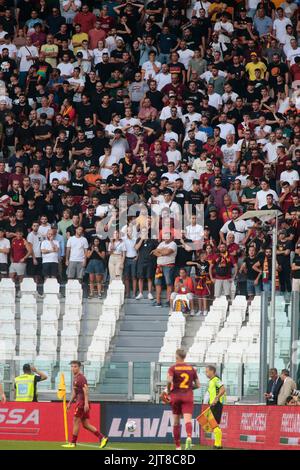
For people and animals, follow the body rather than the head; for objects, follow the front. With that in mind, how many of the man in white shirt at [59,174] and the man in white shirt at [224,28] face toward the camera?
2

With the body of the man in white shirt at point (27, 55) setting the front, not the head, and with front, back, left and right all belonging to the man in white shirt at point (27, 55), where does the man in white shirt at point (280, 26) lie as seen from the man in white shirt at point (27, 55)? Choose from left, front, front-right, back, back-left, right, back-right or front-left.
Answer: left

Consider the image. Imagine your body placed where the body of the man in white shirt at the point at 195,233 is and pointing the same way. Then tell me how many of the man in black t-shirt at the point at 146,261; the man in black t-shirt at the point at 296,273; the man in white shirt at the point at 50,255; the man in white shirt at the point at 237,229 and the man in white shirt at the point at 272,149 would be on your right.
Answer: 2
